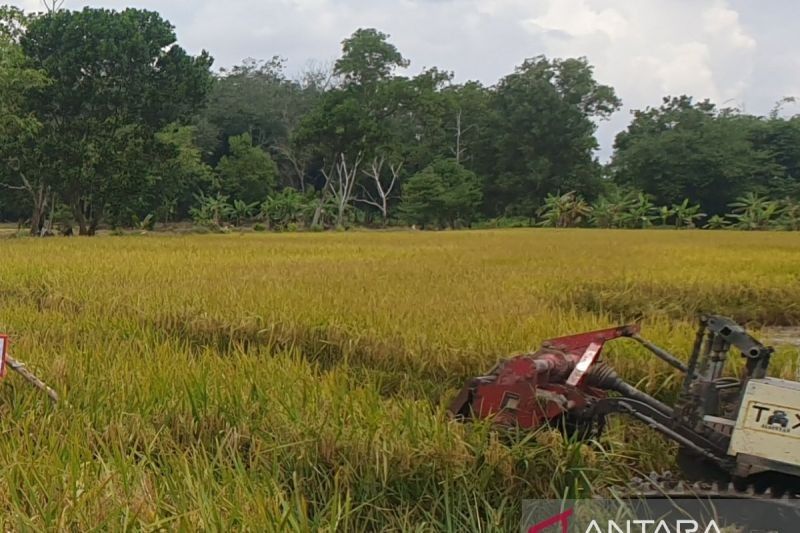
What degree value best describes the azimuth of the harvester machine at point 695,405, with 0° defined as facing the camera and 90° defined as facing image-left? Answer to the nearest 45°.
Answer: approximately 90°

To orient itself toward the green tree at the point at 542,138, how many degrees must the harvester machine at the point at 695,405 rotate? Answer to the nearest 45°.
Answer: approximately 90° to its right

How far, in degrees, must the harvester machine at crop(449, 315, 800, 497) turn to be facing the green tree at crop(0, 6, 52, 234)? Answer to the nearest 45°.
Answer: approximately 45° to its right

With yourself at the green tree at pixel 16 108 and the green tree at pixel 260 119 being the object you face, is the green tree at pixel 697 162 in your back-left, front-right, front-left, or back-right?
front-right

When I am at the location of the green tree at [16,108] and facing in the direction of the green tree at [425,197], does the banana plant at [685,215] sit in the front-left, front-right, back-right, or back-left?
front-right

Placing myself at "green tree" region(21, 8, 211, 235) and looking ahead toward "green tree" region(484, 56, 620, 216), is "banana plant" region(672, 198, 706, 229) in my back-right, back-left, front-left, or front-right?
front-right

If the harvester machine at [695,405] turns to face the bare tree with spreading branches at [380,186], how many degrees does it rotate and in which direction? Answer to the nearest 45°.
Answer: approximately 90° to its right

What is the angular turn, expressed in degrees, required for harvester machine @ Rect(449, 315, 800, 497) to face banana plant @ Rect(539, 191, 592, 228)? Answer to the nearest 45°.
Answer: approximately 90° to its right

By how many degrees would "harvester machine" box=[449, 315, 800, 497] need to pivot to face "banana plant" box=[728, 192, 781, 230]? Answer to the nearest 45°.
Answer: approximately 90° to its right

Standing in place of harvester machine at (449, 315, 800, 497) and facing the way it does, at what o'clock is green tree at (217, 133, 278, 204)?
The green tree is roughly at 2 o'clock from the harvester machine.
